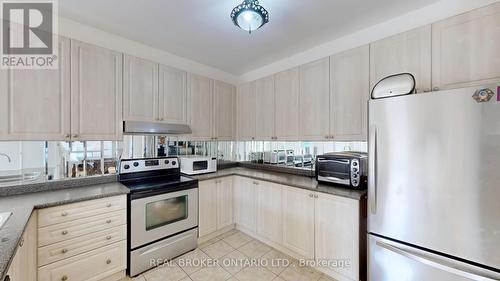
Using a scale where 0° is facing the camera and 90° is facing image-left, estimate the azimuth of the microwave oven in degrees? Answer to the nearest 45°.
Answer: approximately 315°

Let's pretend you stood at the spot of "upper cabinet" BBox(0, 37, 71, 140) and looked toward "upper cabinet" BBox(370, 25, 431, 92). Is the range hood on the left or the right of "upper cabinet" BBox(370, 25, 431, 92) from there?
left

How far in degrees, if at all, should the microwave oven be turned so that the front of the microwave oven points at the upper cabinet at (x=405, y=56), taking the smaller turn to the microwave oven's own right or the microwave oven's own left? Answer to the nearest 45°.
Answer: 0° — it already faces it

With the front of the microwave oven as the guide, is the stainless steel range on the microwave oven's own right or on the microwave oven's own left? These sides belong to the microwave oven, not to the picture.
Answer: on the microwave oven's own right

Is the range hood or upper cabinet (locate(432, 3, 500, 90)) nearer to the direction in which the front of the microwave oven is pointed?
the upper cabinet

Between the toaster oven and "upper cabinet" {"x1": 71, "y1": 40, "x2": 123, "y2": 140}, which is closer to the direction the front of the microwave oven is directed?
the toaster oven

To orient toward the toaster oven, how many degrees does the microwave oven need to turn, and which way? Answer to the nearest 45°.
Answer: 0° — it already faces it

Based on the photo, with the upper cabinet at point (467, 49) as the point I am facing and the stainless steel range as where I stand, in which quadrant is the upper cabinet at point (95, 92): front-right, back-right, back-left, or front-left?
back-right
